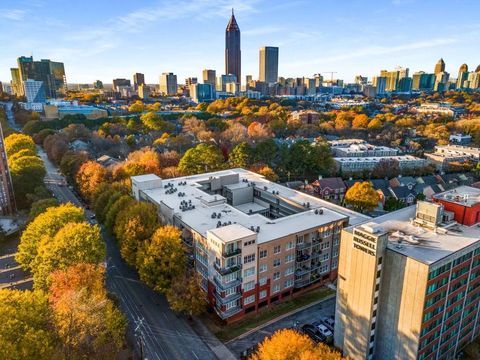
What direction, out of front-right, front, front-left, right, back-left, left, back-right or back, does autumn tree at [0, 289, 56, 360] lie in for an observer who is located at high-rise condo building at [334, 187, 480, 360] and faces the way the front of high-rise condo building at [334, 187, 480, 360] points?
front

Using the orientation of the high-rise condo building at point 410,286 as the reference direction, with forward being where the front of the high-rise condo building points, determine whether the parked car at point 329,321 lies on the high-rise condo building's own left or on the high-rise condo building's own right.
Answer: on the high-rise condo building's own right

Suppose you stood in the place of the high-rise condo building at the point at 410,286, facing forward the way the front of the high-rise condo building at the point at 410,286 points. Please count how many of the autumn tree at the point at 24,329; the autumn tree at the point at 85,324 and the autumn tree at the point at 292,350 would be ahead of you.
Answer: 3

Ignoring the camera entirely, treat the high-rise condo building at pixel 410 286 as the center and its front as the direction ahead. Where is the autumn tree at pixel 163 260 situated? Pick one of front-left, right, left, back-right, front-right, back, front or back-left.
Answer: front-right

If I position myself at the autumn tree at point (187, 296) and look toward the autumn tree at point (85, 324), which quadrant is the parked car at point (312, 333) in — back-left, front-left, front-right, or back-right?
back-left

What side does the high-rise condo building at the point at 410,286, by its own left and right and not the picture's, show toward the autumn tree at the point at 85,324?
front

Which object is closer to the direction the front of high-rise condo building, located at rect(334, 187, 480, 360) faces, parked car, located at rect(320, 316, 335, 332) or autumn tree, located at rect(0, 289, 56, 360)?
the autumn tree

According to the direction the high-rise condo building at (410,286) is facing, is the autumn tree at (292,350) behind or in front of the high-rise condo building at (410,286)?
in front

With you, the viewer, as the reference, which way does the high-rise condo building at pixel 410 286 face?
facing the viewer and to the left of the viewer

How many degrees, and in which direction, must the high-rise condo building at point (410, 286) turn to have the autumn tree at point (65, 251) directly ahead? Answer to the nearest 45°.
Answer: approximately 45° to its right
